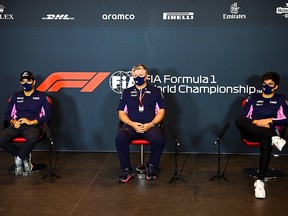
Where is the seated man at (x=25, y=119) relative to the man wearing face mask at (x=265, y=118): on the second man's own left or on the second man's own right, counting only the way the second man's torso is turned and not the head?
on the second man's own right

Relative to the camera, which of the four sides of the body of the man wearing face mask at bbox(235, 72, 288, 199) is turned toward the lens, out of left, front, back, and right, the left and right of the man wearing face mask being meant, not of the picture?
front

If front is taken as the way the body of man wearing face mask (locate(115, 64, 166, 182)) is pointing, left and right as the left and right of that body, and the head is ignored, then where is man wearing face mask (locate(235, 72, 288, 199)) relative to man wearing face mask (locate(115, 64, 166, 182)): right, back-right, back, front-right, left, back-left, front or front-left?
left

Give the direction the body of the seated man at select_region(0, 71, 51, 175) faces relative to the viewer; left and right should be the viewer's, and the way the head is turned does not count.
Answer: facing the viewer

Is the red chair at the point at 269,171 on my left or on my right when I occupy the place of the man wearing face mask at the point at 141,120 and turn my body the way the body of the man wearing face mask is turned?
on my left

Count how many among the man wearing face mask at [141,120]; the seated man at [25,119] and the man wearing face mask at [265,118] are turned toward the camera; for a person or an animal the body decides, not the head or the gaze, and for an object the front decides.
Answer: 3

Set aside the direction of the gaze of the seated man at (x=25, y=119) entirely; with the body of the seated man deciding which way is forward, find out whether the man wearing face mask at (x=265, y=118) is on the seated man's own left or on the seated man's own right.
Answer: on the seated man's own left
